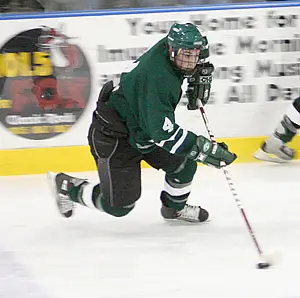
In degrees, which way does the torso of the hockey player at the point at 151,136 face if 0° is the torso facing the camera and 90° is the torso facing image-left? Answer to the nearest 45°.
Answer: approximately 270°

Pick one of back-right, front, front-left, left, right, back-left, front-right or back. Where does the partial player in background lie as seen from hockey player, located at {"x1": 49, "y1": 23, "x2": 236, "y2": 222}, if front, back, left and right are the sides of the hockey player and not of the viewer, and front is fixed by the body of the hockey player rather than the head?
front-left

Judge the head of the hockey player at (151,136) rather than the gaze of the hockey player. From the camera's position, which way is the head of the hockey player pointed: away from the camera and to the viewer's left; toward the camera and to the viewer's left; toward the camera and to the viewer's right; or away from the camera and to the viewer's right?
toward the camera and to the viewer's right
